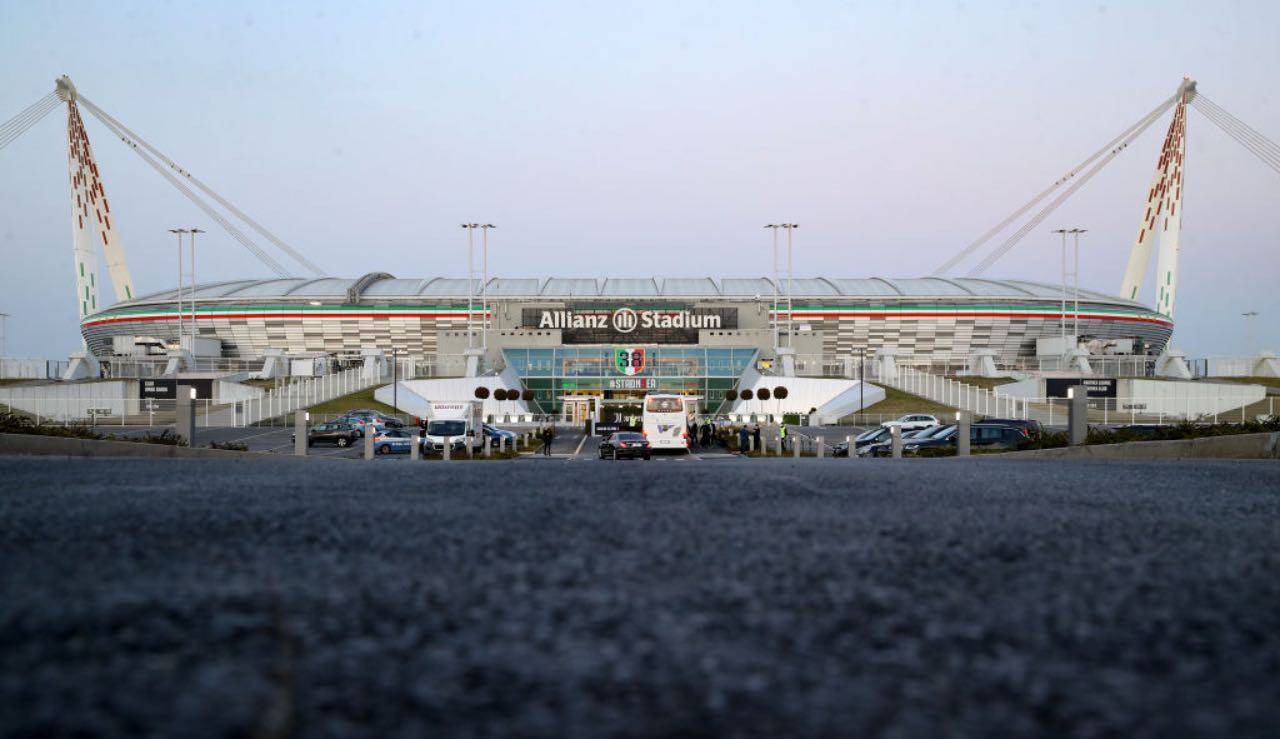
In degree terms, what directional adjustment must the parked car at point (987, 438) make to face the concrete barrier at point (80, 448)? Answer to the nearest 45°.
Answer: approximately 45° to its left

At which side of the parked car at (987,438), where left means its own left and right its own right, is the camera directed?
left

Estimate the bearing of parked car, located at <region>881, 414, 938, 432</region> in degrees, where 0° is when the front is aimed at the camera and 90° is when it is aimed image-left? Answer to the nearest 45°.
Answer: approximately 45°

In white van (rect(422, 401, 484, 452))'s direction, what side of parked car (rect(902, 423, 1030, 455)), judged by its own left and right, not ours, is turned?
front

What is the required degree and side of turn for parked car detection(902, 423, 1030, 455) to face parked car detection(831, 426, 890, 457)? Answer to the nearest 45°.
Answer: approximately 45° to its right

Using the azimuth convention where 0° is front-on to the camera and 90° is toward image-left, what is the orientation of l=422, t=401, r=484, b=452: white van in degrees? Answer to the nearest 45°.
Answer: approximately 45°

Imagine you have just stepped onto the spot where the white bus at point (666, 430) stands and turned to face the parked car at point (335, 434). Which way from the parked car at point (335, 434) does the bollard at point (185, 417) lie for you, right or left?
left

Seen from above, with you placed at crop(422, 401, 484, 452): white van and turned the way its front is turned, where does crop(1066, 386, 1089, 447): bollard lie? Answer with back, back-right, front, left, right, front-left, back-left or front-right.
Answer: left

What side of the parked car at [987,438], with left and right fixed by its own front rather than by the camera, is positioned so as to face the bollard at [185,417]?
front

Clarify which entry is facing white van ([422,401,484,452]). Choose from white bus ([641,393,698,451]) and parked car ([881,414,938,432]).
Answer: the parked car
